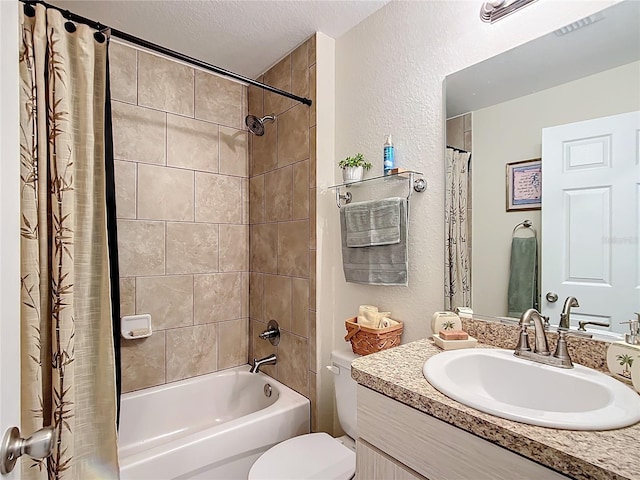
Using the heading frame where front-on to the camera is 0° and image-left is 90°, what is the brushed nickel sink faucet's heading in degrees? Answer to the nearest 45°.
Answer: approximately 45°

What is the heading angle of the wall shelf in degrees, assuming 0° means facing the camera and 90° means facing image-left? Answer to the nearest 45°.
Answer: approximately 45°

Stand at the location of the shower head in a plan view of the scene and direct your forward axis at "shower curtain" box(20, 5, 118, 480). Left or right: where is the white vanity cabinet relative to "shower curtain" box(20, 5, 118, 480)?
left

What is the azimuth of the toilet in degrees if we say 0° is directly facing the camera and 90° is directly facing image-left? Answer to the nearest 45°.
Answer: approximately 45°

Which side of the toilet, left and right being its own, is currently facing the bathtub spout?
right
